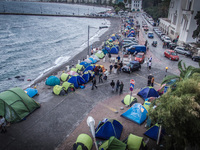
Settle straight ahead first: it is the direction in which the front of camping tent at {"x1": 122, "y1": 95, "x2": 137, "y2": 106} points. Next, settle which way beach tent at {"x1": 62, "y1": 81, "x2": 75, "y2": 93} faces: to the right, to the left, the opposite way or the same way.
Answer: the same way

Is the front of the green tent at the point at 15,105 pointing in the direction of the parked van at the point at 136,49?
no

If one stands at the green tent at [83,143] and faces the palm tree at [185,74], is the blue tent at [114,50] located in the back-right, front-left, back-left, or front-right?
front-left

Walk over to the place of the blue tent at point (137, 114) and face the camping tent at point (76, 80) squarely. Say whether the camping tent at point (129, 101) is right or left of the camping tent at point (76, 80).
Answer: right

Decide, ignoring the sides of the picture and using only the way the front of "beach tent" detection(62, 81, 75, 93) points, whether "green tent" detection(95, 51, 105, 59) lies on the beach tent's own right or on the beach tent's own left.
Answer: on the beach tent's own left

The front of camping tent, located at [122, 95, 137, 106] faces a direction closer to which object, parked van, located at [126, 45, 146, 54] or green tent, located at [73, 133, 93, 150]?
the green tent

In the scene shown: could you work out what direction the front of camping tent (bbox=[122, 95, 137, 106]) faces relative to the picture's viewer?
facing the viewer and to the right of the viewer

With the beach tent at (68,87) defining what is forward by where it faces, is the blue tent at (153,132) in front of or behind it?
in front

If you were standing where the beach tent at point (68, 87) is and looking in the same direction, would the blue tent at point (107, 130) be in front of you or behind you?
in front
